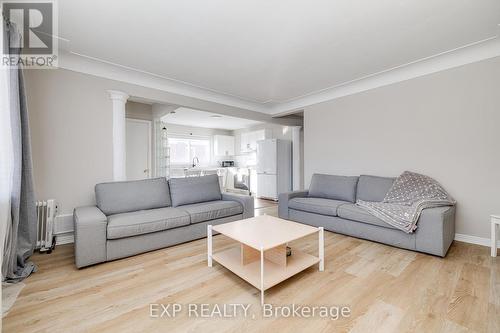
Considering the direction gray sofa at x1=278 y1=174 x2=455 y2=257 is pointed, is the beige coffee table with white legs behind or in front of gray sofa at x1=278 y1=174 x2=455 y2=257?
in front

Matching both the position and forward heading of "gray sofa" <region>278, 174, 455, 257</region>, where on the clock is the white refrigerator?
The white refrigerator is roughly at 3 o'clock from the gray sofa.

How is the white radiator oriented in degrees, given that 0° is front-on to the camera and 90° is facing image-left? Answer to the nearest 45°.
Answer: approximately 315°

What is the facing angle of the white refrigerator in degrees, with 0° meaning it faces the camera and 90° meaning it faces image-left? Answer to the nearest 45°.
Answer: approximately 45°

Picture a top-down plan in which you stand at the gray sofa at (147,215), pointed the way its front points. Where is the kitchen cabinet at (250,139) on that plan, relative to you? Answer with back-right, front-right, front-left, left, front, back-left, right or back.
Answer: left

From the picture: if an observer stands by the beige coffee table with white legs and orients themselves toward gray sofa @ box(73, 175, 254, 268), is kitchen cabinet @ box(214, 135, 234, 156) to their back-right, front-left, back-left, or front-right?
front-right

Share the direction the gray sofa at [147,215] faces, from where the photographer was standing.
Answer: facing the viewer and to the right of the viewer

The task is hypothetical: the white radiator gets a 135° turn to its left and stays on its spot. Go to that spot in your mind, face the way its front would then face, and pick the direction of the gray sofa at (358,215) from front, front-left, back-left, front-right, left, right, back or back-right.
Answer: back-right

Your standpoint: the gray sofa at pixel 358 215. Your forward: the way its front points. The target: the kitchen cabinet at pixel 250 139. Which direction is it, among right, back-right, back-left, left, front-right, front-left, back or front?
right

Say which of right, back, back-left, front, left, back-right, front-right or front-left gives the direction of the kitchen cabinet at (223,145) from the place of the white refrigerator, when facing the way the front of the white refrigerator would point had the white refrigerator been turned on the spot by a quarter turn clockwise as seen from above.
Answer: front

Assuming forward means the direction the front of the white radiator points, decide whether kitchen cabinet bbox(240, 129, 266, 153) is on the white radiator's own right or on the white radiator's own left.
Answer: on the white radiator's own left

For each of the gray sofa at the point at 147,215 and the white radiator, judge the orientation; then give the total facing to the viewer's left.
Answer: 0

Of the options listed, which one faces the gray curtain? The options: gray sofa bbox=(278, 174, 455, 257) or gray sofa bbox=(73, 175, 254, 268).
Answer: gray sofa bbox=(278, 174, 455, 257)

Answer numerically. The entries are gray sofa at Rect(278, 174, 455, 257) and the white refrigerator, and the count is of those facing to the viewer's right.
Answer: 0

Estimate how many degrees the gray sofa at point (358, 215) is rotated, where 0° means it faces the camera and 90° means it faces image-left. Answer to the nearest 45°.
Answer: approximately 45°
